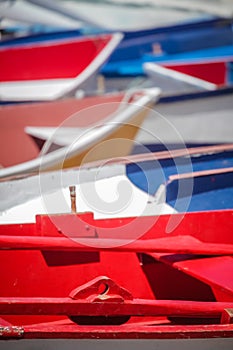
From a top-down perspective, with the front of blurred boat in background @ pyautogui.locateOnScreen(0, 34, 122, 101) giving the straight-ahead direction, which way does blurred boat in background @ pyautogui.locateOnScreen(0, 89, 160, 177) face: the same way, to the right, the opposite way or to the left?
the same way

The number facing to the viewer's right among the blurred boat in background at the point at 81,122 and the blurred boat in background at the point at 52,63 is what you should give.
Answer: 2

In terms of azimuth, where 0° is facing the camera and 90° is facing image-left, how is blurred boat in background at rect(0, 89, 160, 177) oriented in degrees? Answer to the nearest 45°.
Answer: approximately 270°

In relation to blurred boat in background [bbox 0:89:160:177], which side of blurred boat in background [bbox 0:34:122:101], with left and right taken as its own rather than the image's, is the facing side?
right

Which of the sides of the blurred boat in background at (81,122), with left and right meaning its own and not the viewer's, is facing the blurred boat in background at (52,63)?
left

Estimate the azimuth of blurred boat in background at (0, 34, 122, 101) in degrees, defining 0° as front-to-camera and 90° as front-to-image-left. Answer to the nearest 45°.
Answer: approximately 270°
